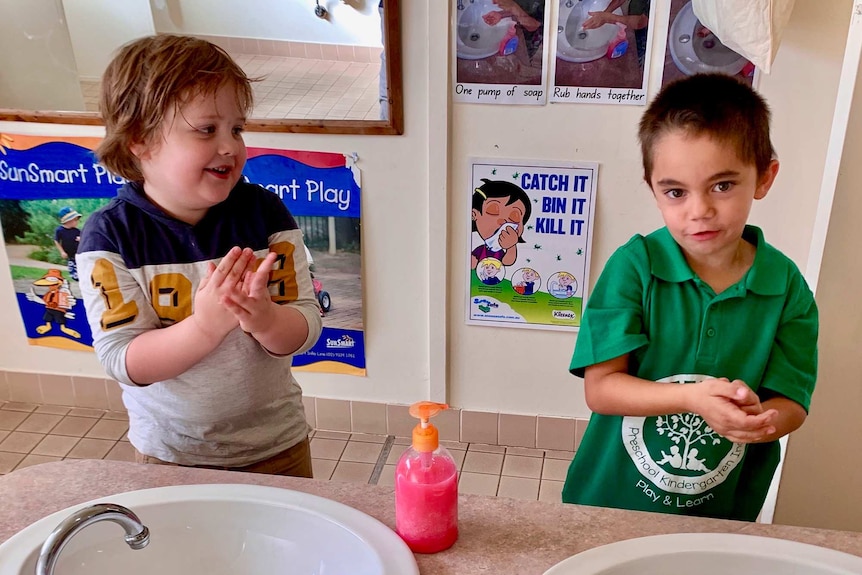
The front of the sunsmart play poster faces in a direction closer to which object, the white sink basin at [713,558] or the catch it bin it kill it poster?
the white sink basin

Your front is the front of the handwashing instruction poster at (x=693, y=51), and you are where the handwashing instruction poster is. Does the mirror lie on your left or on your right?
on your right

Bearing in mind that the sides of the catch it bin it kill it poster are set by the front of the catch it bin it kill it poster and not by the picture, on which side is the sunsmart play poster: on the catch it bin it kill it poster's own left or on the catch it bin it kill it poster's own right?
on the catch it bin it kill it poster's own right

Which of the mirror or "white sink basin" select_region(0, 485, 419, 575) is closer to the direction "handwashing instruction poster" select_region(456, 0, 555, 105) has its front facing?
the white sink basin

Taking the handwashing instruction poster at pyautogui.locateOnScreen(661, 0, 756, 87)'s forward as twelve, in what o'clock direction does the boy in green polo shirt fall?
The boy in green polo shirt is roughly at 12 o'clock from the handwashing instruction poster.

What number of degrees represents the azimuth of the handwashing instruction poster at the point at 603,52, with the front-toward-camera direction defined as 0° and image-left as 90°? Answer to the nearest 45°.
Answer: approximately 0°

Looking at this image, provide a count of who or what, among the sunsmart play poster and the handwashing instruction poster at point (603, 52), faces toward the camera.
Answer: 2
